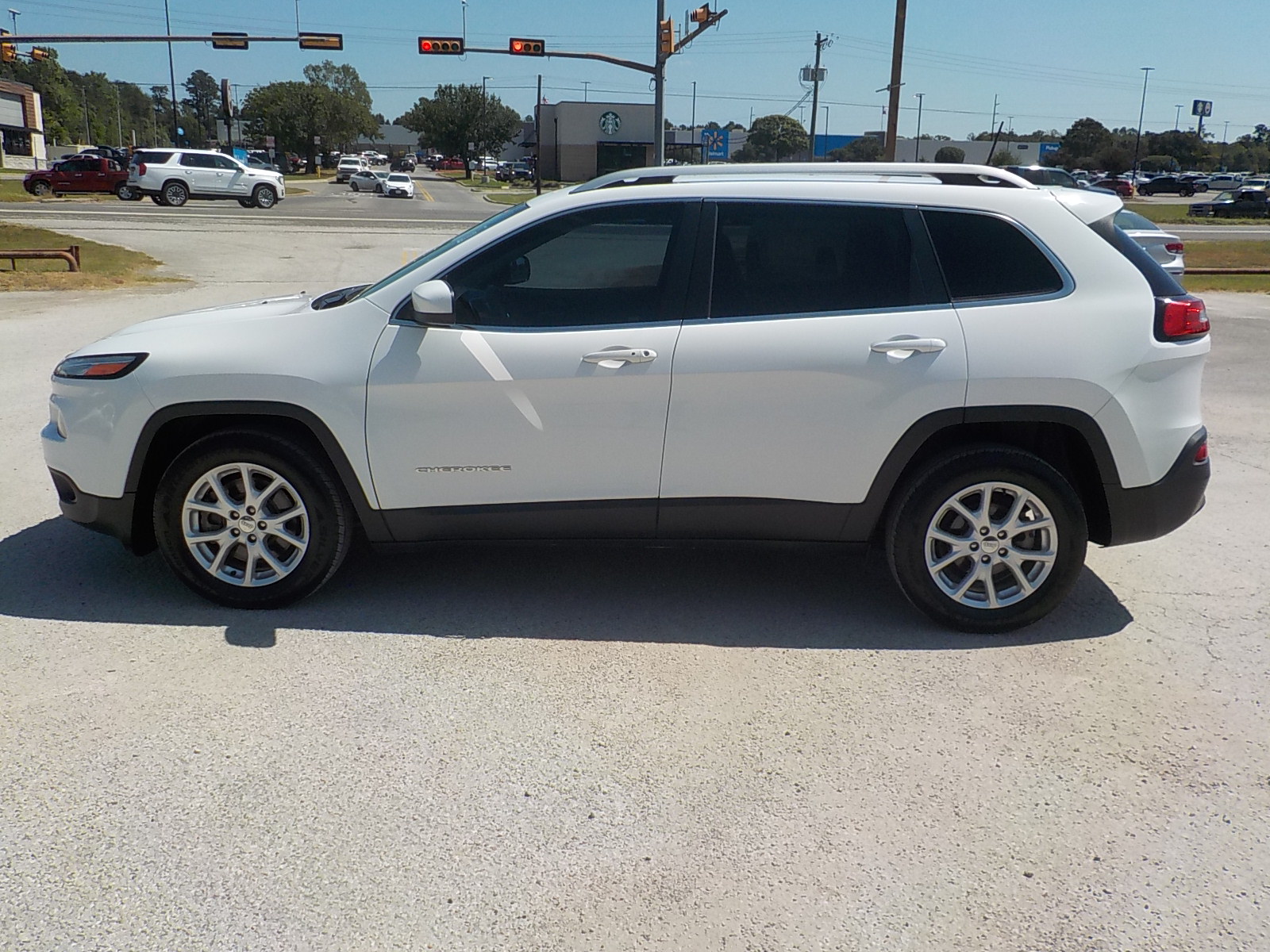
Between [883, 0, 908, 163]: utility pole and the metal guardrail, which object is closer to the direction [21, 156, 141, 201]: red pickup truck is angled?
the metal guardrail

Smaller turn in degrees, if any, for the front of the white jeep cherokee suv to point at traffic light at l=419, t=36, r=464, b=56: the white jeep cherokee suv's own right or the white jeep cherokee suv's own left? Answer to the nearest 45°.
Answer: approximately 90° to the white jeep cherokee suv's own right

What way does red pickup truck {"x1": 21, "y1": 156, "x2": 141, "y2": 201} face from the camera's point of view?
to the viewer's left

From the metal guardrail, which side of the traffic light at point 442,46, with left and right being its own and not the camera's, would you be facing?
front

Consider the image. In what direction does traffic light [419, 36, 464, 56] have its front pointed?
toward the camera

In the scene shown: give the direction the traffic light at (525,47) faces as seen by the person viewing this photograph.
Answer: facing the viewer

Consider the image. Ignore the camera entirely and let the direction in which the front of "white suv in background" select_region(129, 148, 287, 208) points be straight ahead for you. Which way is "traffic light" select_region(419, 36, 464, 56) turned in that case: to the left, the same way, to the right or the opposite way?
to the right

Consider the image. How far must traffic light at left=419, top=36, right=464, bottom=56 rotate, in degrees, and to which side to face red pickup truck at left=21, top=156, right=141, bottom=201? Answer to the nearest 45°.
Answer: approximately 135° to its right

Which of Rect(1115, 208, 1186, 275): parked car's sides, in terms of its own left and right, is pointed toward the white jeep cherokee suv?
back

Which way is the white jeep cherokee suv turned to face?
to the viewer's left

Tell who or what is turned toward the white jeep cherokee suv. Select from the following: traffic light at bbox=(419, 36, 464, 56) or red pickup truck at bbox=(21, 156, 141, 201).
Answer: the traffic light

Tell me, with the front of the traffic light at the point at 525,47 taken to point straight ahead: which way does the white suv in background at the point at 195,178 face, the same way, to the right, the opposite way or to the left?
to the left

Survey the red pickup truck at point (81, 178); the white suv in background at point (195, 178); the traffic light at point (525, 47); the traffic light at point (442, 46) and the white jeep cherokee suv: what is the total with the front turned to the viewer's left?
2

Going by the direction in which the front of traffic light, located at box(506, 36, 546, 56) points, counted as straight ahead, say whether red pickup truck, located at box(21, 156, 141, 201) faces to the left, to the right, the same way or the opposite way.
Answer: to the right

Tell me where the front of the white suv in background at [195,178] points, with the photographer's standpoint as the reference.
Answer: facing to the right of the viewer

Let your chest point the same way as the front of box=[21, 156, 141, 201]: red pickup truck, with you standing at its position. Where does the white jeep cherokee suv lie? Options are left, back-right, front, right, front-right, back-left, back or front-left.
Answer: left
